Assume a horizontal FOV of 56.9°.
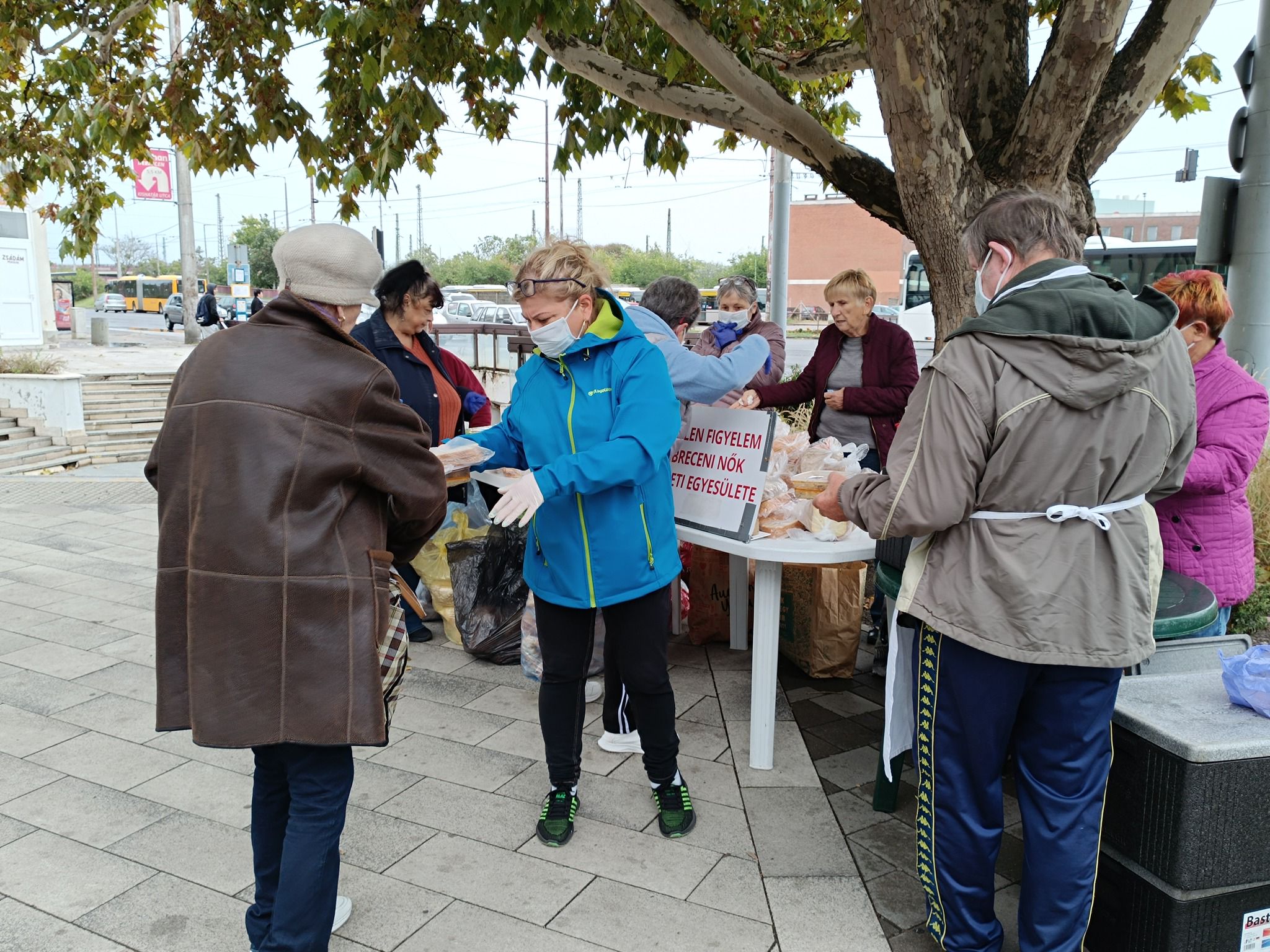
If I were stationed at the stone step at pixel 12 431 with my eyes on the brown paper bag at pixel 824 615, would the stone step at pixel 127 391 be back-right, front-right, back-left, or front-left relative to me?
back-left

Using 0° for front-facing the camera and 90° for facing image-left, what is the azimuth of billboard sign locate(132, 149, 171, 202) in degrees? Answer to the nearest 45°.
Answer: approximately 0°

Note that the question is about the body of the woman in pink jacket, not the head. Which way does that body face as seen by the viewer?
to the viewer's left

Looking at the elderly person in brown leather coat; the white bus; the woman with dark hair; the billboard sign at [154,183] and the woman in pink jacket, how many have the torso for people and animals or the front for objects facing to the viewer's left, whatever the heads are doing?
2

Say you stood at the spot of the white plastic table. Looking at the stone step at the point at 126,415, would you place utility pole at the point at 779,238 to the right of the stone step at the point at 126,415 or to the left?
right

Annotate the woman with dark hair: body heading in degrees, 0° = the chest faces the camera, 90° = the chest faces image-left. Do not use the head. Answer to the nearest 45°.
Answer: approximately 315°

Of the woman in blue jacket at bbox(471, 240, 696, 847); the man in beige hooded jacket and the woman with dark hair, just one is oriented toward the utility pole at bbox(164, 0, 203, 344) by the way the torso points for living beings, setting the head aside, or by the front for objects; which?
the man in beige hooded jacket

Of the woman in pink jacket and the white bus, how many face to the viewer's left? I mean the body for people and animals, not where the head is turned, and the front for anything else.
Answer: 2

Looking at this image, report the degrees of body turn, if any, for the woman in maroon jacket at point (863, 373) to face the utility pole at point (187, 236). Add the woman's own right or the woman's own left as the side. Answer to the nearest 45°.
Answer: approximately 90° to the woman's own right

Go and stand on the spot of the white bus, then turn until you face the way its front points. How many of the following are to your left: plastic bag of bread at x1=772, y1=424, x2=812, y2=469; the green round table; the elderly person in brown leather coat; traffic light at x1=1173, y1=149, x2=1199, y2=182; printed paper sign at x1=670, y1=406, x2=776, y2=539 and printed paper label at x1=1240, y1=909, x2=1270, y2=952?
5

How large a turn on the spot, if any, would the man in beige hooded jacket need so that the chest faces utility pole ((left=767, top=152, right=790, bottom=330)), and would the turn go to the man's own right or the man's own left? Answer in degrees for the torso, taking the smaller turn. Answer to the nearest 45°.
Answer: approximately 45° to the man's own right

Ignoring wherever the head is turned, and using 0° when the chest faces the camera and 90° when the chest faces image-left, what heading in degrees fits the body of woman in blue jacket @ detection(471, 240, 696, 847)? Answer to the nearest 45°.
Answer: approximately 45°

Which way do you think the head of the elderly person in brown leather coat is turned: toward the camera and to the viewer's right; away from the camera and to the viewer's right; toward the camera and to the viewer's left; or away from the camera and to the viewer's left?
away from the camera and to the viewer's right
